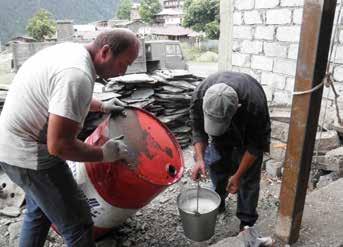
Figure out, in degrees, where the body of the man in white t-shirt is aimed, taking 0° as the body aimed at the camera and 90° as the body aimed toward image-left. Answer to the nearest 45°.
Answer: approximately 270°

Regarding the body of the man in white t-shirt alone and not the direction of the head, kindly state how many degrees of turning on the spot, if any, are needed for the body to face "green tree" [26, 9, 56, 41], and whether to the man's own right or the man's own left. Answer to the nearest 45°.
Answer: approximately 90° to the man's own left

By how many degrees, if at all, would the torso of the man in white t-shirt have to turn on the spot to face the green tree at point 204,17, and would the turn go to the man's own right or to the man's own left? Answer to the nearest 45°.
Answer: approximately 45° to the man's own left

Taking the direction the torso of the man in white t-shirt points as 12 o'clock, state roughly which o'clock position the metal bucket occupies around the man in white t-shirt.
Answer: The metal bucket is roughly at 12 o'clock from the man in white t-shirt.

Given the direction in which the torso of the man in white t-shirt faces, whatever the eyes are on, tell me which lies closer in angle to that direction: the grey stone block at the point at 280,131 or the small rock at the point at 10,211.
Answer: the grey stone block

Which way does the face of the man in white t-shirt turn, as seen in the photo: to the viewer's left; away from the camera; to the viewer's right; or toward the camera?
to the viewer's right
